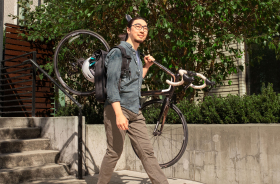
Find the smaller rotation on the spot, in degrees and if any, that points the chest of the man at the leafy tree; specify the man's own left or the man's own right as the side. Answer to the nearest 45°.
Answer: approximately 135° to the man's own left

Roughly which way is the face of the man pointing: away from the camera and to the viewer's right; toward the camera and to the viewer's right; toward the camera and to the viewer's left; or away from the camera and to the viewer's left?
toward the camera and to the viewer's right

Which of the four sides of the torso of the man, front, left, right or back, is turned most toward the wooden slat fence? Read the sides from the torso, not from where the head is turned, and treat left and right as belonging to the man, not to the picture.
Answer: back

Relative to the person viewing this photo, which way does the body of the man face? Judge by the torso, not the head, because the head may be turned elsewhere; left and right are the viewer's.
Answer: facing the viewer and to the right of the viewer
